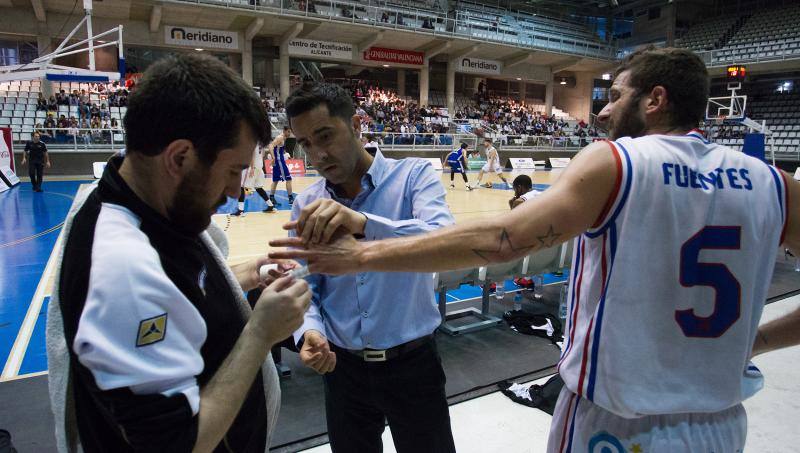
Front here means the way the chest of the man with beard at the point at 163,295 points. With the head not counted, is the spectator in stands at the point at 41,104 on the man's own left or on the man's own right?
on the man's own left

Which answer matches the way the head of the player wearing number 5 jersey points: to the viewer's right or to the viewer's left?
to the viewer's left

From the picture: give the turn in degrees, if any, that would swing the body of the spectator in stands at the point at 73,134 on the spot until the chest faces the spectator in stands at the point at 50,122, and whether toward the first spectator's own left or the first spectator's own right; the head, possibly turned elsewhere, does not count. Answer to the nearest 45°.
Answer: approximately 135° to the first spectator's own right

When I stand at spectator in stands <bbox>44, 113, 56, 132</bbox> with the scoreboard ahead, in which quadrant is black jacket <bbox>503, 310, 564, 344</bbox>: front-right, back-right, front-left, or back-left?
front-right

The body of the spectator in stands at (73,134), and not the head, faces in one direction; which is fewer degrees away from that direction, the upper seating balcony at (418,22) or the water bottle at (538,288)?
the water bottle

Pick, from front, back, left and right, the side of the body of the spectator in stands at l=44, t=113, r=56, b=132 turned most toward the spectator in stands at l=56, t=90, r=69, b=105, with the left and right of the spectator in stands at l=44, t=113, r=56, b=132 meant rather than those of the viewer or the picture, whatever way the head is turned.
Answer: back

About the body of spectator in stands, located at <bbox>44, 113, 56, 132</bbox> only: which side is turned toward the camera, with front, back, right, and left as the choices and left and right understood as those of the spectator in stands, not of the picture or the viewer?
front

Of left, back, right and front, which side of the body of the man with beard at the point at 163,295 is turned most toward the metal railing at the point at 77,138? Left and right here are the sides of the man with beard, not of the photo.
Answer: left

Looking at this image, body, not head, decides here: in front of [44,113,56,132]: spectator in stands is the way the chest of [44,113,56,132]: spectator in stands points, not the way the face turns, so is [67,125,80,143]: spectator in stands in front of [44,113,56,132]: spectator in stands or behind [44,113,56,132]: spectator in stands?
in front

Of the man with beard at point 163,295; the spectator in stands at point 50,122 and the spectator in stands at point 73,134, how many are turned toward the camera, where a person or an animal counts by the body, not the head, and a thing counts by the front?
2

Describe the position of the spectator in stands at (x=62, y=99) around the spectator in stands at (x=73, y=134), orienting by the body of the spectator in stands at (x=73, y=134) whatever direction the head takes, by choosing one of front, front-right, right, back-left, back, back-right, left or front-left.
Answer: back

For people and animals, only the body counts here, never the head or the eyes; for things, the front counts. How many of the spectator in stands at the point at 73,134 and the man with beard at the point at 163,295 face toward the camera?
1
